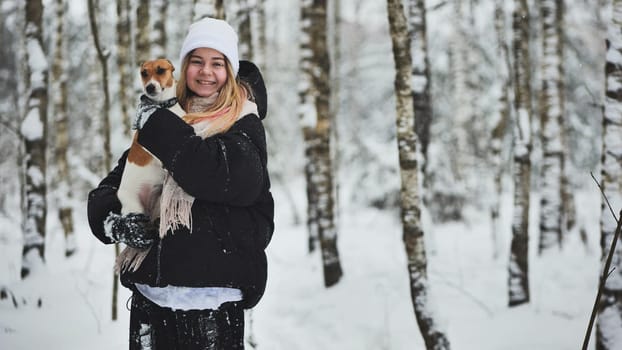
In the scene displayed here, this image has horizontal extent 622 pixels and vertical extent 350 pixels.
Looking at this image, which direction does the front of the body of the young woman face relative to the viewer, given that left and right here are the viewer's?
facing the viewer and to the left of the viewer
